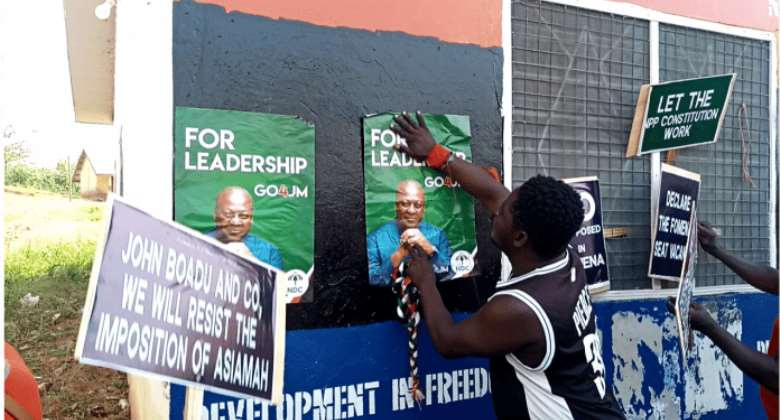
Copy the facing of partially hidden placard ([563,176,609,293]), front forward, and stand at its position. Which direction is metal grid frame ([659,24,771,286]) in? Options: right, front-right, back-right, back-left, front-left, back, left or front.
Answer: back-left

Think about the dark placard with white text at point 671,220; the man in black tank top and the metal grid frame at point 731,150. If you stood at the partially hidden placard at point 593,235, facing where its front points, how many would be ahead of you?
1

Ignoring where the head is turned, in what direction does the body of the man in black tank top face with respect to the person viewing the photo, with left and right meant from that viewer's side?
facing away from the viewer and to the left of the viewer

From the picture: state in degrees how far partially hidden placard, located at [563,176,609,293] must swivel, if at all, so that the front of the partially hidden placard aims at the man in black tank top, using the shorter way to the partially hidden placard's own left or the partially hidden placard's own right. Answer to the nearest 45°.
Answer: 0° — it already faces them

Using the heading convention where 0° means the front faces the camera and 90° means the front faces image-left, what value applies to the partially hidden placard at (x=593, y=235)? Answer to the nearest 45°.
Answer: approximately 0°

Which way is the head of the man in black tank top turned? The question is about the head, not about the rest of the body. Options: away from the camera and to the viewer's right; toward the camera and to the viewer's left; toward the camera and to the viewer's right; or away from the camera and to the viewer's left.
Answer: away from the camera and to the viewer's left

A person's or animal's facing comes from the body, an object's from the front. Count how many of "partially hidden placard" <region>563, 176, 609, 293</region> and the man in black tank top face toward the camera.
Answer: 1

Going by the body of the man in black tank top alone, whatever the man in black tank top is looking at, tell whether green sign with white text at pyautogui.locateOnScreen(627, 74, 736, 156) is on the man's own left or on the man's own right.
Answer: on the man's own right
